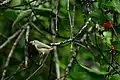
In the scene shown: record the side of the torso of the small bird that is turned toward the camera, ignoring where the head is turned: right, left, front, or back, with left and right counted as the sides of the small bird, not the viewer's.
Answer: left
